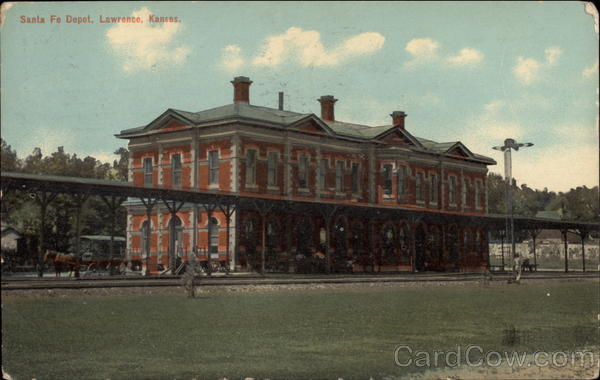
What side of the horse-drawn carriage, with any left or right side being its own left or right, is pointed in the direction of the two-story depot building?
back

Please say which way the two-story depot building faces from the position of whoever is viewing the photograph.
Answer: facing the viewer and to the right of the viewer

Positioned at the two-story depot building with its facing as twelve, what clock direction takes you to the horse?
The horse is roughly at 3 o'clock from the two-story depot building.

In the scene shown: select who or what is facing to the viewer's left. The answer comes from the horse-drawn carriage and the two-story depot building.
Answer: the horse-drawn carriage

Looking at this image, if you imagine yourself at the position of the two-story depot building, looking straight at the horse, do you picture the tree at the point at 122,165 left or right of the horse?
right

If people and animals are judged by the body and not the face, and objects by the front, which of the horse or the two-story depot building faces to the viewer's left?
the horse

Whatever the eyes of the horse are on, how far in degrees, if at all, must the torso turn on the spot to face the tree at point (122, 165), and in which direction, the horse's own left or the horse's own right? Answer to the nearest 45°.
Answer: approximately 90° to the horse's own right

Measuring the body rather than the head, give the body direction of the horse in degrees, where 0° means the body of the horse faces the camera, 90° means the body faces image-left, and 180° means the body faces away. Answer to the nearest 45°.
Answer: approximately 90°

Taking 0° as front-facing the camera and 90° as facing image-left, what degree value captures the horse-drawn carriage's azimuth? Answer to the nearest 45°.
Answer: approximately 90°

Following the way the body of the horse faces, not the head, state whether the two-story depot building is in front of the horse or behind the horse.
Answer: behind

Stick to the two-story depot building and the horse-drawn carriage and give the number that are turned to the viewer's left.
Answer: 1
